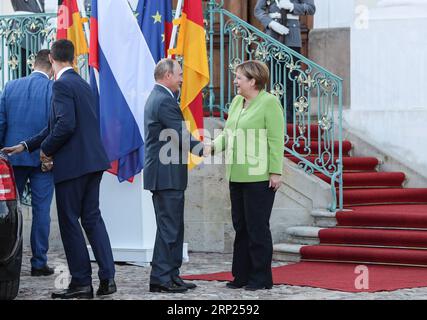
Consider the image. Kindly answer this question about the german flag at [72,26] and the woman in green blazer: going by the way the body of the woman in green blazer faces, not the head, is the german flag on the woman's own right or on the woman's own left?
on the woman's own right

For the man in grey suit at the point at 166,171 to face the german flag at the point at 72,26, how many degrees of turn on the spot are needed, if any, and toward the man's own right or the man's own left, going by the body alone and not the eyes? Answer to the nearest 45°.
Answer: approximately 135° to the man's own left

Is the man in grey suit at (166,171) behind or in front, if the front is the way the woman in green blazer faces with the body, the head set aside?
in front

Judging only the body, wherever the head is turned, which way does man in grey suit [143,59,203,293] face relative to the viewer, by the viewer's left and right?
facing to the right of the viewer

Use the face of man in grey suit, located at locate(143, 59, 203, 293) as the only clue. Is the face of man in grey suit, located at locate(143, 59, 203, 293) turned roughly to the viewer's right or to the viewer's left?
to the viewer's right

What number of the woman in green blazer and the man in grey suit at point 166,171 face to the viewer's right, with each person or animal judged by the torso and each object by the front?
1

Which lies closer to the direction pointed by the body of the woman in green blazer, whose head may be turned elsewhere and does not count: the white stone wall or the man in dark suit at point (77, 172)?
the man in dark suit

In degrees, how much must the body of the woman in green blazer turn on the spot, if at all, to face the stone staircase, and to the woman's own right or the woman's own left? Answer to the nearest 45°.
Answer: approximately 180°

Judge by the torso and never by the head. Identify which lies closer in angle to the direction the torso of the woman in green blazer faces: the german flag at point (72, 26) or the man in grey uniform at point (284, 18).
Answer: the german flag

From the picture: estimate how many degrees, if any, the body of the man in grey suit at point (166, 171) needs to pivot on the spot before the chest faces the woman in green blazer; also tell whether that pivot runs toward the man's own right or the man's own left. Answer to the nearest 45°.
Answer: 0° — they already face them

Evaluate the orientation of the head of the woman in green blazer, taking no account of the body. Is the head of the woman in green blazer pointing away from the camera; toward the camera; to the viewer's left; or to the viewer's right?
to the viewer's left
